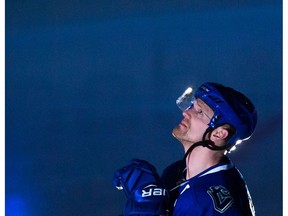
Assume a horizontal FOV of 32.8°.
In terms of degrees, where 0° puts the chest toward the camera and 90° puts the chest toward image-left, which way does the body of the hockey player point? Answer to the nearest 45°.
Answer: approximately 90°

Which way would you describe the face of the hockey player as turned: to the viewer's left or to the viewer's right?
to the viewer's left
